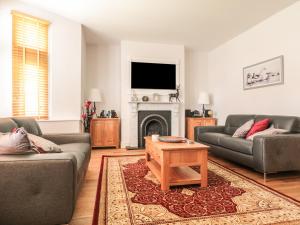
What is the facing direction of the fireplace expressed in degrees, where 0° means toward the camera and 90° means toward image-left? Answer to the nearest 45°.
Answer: approximately 0°

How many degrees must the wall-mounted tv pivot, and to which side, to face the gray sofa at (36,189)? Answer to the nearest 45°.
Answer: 0° — it already faces it

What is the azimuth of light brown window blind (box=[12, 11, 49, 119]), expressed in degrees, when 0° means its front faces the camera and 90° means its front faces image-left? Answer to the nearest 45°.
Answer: approximately 315°

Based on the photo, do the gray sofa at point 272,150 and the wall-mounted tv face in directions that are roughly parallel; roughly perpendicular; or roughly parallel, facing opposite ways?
roughly perpendicular

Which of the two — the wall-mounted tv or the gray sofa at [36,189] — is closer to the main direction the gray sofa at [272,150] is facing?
the gray sofa

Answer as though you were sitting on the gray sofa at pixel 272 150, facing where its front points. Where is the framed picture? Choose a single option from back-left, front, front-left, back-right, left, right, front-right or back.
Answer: back-right

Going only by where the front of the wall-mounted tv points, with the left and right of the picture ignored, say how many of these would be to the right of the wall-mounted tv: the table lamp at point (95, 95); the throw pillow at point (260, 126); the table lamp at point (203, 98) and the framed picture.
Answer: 1

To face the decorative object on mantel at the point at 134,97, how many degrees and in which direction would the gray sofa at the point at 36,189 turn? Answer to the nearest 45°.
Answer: approximately 45° to its left

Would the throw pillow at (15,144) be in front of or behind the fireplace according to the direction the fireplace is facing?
in front

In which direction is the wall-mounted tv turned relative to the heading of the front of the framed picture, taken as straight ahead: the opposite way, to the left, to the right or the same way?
to the left

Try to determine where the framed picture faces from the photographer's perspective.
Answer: facing the viewer and to the left of the viewer

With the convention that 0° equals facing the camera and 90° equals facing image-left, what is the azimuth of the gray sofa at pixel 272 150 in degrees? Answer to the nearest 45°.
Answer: approximately 45°

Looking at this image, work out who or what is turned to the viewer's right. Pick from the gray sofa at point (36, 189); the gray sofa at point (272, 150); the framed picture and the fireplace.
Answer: the gray sofa at point (36, 189)

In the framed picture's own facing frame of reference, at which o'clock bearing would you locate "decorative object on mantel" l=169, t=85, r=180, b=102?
The decorative object on mantel is roughly at 2 o'clock from the framed picture.

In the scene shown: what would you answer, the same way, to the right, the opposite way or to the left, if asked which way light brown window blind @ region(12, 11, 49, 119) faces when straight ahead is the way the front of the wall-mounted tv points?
to the left

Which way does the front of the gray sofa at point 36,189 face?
to the viewer's right
